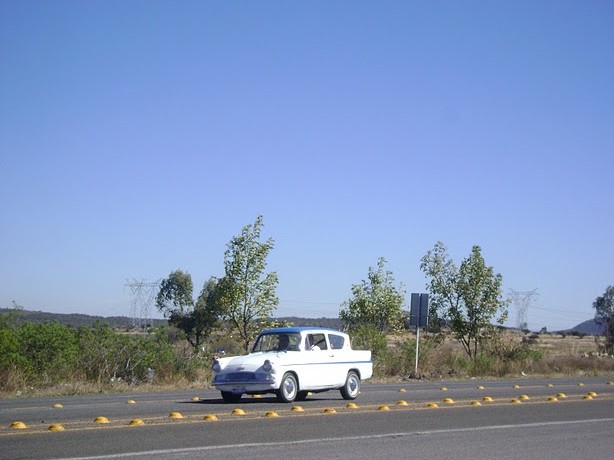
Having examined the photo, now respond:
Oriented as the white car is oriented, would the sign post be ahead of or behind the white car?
behind

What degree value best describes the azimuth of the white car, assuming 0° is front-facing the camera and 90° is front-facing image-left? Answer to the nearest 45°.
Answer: approximately 45°
